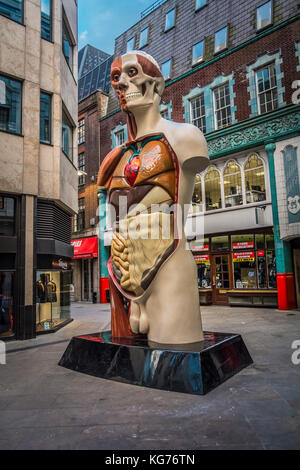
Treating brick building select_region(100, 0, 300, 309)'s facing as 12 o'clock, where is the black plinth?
The black plinth is roughly at 11 o'clock from the brick building.

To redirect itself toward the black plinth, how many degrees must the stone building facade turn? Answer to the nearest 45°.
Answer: approximately 45° to its right

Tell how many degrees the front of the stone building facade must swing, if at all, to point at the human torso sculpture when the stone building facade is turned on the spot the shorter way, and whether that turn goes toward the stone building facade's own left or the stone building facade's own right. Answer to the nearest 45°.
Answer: approximately 45° to the stone building facade's own right

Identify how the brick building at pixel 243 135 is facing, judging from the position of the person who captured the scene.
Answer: facing the viewer and to the left of the viewer

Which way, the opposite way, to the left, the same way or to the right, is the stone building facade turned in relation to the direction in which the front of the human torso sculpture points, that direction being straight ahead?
to the left

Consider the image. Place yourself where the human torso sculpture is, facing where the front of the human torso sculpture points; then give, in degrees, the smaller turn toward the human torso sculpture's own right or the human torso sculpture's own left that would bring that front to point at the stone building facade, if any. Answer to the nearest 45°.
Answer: approximately 90° to the human torso sculpture's own right

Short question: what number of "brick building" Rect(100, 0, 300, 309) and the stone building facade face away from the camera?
0

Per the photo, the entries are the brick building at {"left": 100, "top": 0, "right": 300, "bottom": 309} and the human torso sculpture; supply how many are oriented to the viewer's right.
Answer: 0

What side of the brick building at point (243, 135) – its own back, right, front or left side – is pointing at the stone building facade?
front

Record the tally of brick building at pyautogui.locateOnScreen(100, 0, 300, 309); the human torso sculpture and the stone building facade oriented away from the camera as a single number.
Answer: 0

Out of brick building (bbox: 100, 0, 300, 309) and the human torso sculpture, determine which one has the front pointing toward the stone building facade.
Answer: the brick building

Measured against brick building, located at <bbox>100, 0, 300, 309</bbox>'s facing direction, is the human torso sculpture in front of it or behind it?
in front

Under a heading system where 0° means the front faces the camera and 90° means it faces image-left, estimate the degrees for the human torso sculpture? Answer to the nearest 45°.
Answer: approximately 45°

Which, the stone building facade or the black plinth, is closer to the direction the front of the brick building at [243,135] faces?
the stone building facade
